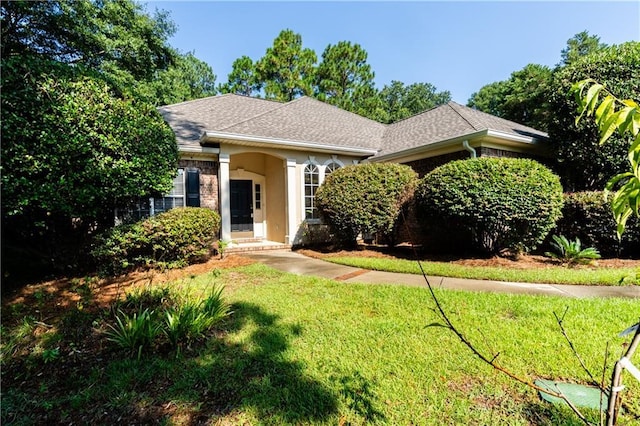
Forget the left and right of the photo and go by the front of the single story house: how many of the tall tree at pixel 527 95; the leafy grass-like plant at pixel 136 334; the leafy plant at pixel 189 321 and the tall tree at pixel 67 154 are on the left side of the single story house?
1

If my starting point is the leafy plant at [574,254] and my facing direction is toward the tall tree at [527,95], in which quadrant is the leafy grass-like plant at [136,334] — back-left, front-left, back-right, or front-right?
back-left

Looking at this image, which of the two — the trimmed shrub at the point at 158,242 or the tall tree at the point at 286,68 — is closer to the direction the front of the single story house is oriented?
the trimmed shrub

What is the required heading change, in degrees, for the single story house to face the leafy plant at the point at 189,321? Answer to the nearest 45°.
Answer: approximately 45° to its right

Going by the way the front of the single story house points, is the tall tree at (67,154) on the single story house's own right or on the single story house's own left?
on the single story house's own right

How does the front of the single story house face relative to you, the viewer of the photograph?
facing the viewer and to the right of the viewer

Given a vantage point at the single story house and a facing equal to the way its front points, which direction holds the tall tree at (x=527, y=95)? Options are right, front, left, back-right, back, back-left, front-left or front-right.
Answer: left

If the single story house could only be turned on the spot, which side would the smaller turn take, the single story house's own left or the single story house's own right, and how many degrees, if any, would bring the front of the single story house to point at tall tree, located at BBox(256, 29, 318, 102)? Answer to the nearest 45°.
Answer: approximately 135° to the single story house's own left

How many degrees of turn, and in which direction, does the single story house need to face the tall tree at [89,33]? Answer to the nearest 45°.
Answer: approximately 135° to its right

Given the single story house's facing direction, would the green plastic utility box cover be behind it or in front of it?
in front
